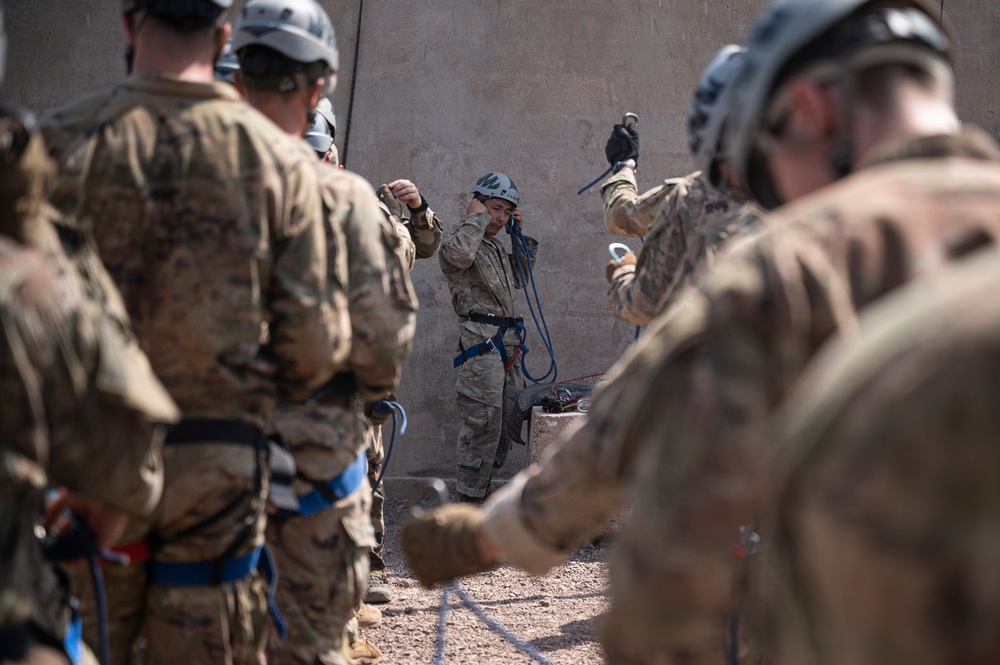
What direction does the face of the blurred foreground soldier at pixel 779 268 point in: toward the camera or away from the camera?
away from the camera

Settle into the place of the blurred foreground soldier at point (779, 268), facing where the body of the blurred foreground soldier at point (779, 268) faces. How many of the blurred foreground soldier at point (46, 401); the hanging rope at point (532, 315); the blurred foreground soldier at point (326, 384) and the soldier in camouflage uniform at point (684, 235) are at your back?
0

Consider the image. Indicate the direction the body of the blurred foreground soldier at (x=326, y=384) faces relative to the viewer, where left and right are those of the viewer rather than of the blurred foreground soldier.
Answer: facing away from the viewer and to the right of the viewer

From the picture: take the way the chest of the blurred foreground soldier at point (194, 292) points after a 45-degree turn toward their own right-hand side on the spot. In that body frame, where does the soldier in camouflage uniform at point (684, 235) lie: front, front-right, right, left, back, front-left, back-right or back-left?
front

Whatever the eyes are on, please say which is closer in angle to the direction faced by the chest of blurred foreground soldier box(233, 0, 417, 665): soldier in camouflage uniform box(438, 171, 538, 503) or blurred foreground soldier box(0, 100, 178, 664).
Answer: the soldier in camouflage uniform

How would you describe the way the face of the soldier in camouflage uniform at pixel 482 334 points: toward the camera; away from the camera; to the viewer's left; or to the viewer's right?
toward the camera

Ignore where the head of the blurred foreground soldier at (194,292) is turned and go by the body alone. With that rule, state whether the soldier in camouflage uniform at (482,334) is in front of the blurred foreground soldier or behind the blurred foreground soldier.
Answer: in front

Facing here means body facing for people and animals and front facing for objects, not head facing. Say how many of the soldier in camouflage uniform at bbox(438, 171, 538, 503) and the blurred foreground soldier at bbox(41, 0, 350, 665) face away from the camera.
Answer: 1

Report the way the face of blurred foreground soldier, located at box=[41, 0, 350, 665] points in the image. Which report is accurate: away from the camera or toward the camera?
away from the camera

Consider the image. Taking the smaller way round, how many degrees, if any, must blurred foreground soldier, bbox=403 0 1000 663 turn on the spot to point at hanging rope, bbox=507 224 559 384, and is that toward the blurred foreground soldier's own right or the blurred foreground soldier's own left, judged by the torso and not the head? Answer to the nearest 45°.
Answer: approximately 45° to the blurred foreground soldier's own right

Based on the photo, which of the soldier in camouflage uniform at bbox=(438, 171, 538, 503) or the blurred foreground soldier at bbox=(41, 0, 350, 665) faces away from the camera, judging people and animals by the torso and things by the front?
the blurred foreground soldier

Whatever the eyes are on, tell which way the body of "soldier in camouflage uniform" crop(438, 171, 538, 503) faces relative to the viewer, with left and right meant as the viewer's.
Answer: facing the viewer and to the right of the viewer

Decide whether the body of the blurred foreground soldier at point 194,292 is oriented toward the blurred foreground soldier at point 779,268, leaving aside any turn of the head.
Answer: no

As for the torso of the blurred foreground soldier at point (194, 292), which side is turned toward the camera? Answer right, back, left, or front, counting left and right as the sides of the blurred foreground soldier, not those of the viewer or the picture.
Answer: back

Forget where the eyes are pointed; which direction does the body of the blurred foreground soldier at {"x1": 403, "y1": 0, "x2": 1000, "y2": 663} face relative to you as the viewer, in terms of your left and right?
facing away from the viewer and to the left of the viewer

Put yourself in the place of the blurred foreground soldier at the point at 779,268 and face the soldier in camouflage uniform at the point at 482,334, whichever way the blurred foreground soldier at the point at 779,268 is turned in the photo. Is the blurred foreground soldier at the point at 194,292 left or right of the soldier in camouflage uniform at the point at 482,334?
left
